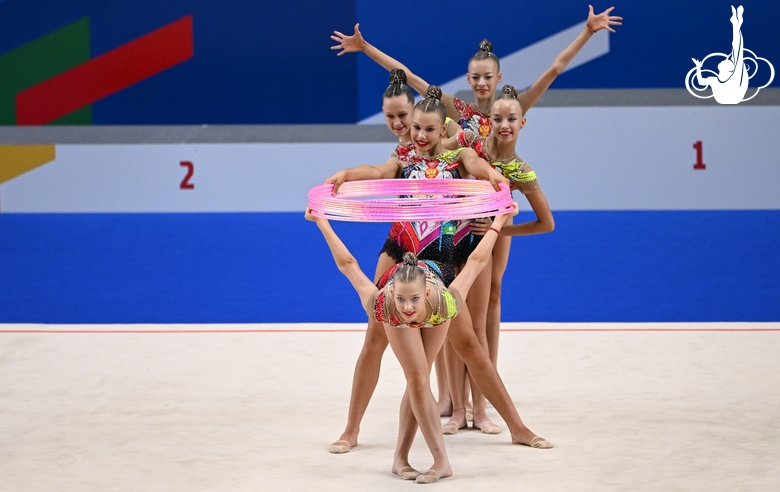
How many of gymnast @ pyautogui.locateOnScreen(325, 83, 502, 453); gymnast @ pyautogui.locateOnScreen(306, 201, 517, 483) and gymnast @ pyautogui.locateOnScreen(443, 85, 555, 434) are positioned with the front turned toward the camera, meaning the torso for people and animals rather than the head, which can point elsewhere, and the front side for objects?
3

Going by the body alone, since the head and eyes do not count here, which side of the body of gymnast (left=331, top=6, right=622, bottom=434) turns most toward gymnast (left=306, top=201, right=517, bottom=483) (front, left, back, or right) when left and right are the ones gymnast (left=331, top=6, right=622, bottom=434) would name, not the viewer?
front

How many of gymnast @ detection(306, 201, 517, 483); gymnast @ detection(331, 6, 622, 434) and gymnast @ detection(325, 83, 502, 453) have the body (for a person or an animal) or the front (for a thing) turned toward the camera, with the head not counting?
3

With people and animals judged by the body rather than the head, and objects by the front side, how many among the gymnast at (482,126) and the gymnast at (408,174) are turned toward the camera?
2

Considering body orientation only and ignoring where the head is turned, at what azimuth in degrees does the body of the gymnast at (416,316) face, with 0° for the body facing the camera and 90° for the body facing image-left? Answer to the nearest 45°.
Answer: approximately 0°

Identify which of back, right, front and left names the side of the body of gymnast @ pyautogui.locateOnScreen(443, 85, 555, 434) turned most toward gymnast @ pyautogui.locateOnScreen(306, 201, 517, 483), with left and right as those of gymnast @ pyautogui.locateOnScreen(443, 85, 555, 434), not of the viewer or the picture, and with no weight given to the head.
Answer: front
